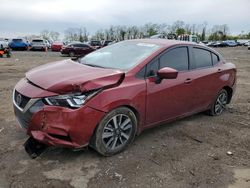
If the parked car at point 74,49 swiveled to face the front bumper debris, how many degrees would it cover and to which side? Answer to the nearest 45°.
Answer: approximately 45° to its left

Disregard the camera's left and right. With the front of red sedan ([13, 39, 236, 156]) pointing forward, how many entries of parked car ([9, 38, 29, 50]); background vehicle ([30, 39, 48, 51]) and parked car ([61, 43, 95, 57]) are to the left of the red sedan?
0

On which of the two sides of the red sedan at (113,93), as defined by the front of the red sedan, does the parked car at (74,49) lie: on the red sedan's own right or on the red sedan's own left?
on the red sedan's own right

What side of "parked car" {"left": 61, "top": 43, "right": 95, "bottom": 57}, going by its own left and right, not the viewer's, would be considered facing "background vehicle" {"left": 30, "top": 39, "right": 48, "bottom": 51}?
right

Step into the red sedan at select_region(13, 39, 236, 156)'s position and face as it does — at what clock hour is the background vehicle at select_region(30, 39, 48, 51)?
The background vehicle is roughly at 4 o'clock from the red sedan.

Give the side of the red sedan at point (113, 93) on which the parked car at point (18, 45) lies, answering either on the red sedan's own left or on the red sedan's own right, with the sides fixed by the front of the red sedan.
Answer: on the red sedan's own right

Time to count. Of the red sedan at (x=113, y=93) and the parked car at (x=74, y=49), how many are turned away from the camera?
0

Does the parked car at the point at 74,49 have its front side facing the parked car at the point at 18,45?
no

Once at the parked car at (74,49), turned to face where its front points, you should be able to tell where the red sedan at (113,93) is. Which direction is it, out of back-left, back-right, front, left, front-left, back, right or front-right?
front-left

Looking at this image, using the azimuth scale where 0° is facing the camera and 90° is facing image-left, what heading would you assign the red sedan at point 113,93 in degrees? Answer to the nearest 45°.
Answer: approximately 45°

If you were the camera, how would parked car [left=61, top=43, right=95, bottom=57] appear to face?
facing the viewer and to the left of the viewer
